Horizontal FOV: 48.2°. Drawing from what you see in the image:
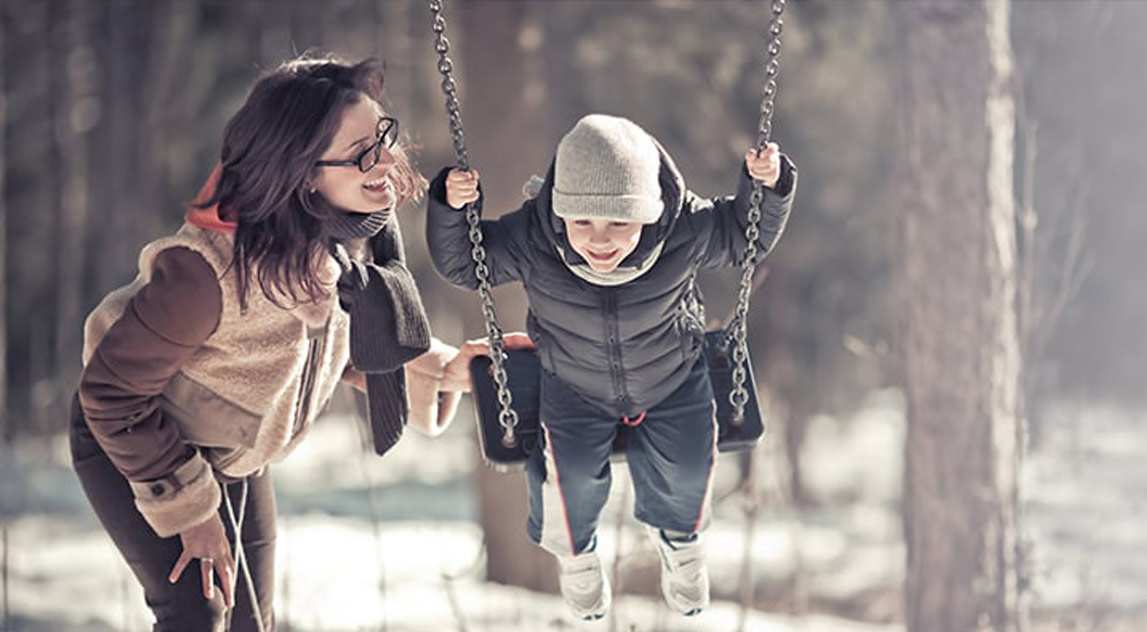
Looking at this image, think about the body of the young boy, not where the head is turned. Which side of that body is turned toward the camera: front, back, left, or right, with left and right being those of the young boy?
front

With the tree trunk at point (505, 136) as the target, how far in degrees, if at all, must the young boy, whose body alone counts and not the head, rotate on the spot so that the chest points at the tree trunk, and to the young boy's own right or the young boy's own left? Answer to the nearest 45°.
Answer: approximately 180°

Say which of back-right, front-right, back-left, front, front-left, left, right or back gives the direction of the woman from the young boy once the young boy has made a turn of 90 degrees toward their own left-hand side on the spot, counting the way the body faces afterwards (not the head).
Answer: back

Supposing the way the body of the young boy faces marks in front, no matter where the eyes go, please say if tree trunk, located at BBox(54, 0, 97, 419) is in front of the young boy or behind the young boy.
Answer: behind

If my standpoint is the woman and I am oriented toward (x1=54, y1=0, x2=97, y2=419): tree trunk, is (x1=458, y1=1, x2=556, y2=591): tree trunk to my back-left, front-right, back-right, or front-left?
front-right

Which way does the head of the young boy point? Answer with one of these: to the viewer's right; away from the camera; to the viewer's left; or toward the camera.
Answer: toward the camera

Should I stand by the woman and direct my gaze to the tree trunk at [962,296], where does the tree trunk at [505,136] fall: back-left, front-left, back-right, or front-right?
front-left

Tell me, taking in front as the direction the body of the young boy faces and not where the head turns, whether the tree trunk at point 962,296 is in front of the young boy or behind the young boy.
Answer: behind
